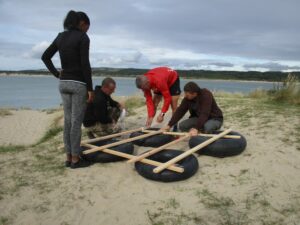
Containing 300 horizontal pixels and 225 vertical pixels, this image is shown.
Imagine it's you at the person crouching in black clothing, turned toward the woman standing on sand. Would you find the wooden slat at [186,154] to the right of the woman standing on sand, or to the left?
left

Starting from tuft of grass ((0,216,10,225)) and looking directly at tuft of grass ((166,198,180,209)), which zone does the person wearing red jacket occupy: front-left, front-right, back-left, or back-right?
front-left

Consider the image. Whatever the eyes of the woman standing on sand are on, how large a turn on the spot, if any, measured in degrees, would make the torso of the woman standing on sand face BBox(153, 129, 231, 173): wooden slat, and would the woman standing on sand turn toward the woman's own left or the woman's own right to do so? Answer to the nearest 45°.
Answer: approximately 45° to the woman's own right

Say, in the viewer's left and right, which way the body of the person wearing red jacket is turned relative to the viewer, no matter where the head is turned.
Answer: facing the viewer and to the left of the viewer

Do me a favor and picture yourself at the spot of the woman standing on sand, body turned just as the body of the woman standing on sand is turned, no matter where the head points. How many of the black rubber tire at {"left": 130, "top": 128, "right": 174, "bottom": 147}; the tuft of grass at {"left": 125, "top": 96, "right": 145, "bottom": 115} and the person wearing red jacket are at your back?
0

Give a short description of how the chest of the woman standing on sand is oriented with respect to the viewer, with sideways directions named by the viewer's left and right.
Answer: facing away from the viewer and to the right of the viewer

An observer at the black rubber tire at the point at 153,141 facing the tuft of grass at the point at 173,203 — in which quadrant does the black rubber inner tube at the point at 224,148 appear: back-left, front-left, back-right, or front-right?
front-left

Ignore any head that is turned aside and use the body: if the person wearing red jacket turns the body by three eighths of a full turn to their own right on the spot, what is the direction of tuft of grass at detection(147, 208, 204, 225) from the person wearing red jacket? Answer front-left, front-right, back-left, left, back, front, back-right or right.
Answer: back

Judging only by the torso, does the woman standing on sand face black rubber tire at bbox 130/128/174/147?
yes

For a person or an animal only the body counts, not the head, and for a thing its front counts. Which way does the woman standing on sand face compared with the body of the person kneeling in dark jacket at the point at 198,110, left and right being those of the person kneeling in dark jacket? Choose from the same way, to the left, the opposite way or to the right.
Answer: the opposite way

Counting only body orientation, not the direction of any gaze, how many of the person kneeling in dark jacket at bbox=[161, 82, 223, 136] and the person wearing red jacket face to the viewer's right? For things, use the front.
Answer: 0

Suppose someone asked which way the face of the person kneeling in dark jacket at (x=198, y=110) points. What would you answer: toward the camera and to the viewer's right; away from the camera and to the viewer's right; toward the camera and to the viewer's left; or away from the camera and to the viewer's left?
toward the camera and to the viewer's left

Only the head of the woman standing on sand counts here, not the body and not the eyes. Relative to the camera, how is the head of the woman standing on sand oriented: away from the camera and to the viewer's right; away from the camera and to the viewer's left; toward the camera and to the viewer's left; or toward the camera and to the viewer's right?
away from the camera and to the viewer's right

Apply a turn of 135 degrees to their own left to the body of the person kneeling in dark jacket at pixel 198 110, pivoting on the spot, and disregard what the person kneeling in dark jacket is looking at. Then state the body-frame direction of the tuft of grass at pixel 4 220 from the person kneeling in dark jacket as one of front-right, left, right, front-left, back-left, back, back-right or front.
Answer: back-right

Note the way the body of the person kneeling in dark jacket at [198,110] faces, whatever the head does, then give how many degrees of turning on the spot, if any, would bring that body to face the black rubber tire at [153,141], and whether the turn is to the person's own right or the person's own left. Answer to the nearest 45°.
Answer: approximately 45° to the person's own right

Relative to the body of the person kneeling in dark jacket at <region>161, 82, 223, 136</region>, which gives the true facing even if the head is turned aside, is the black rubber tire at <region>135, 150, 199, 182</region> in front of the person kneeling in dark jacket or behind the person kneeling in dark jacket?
in front

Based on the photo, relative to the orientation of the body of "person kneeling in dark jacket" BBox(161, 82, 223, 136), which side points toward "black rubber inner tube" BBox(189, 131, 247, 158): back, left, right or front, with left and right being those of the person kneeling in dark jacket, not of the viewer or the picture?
left

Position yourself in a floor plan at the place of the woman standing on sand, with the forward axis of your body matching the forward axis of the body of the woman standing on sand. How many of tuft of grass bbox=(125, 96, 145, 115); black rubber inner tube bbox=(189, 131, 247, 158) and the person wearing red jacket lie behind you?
0
